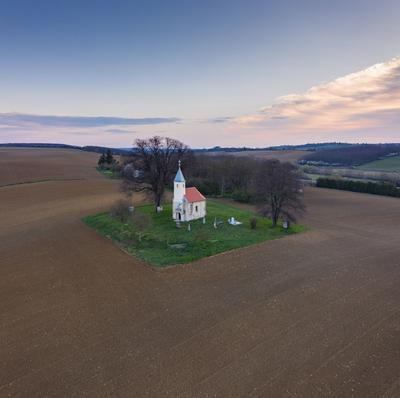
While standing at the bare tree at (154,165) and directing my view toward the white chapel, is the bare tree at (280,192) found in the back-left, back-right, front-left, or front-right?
front-left

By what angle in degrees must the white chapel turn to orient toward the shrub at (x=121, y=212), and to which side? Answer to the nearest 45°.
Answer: approximately 45° to its right

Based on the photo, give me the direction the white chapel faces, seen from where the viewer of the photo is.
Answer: facing the viewer and to the left of the viewer

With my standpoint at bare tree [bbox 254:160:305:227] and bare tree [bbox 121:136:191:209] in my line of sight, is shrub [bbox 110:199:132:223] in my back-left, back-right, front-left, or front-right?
front-left

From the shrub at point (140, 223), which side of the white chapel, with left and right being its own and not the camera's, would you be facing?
front

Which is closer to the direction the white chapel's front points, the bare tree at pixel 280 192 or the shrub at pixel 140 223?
the shrub

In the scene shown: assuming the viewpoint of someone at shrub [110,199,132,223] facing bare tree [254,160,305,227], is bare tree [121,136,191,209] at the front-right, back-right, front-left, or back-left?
front-left

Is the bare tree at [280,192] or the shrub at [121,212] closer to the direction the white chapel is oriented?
the shrub

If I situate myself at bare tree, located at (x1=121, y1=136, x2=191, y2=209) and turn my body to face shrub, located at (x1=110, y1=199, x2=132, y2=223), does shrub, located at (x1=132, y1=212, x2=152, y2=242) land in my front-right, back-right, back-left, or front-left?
front-left

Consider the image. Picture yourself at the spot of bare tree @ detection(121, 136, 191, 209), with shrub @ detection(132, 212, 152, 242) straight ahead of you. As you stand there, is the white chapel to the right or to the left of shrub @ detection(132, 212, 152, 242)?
left

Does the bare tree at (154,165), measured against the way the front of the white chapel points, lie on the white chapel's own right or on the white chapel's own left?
on the white chapel's own right

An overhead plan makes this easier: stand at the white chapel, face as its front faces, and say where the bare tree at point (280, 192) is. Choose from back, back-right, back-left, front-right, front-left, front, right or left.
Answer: back-left
